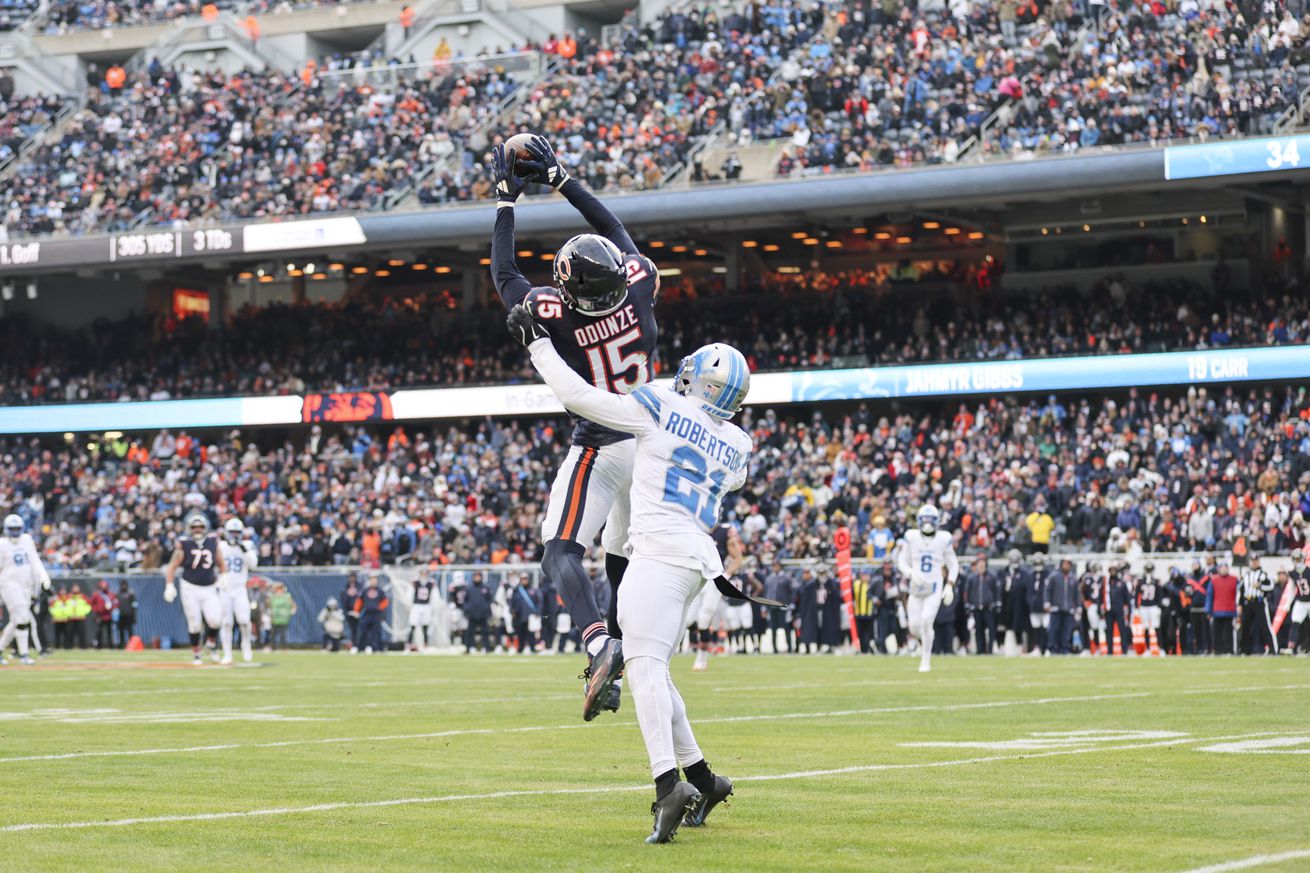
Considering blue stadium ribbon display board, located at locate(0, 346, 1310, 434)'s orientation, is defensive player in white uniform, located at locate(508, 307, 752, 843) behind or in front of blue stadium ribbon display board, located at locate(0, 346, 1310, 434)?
in front

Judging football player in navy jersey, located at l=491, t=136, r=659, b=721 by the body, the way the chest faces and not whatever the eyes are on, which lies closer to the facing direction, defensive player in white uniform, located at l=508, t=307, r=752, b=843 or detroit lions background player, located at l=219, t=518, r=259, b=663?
the detroit lions background player

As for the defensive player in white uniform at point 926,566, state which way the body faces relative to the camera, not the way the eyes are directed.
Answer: toward the camera

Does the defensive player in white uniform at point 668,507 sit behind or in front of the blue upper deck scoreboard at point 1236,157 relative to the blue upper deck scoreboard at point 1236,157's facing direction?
in front

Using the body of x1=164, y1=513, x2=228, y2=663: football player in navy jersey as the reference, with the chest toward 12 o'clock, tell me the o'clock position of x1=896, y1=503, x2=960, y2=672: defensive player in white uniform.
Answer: The defensive player in white uniform is roughly at 10 o'clock from the football player in navy jersey.

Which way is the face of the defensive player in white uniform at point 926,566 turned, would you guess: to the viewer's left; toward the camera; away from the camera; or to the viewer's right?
toward the camera

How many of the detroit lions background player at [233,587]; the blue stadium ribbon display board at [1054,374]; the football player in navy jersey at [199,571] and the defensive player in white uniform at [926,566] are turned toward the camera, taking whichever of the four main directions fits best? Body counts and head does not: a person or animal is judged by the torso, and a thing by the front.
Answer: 4

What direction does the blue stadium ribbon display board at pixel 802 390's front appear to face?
toward the camera

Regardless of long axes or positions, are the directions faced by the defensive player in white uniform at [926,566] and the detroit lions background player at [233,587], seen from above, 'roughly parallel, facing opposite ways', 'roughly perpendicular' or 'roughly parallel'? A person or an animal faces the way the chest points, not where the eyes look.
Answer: roughly parallel

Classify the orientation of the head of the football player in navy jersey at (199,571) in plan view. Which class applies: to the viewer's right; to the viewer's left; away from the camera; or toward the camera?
toward the camera

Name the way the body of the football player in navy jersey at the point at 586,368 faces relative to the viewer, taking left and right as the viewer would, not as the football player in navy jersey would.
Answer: facing away from the viewer and to the left of the viewer
